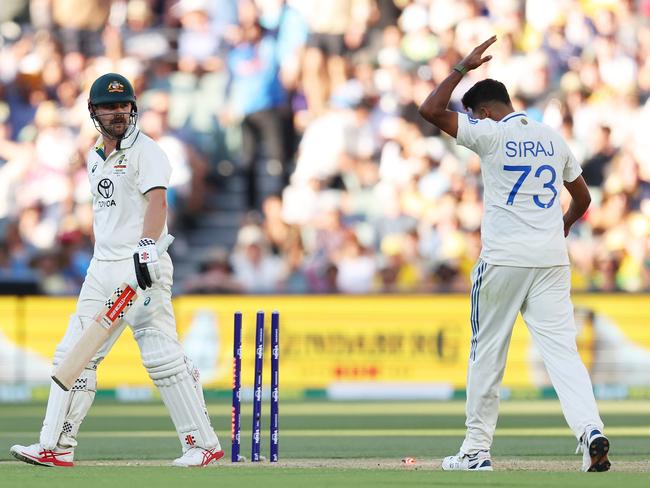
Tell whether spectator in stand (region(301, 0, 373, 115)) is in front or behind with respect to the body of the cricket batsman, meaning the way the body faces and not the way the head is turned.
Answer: behind

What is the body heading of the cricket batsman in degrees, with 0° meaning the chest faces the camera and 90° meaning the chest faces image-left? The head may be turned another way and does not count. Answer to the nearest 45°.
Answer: approximately 45°

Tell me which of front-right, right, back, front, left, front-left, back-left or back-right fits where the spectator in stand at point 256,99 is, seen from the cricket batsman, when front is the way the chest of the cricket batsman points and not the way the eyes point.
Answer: back-right

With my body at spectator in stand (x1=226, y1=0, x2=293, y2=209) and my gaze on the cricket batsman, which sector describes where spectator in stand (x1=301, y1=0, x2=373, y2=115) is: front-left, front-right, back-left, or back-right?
back-left
